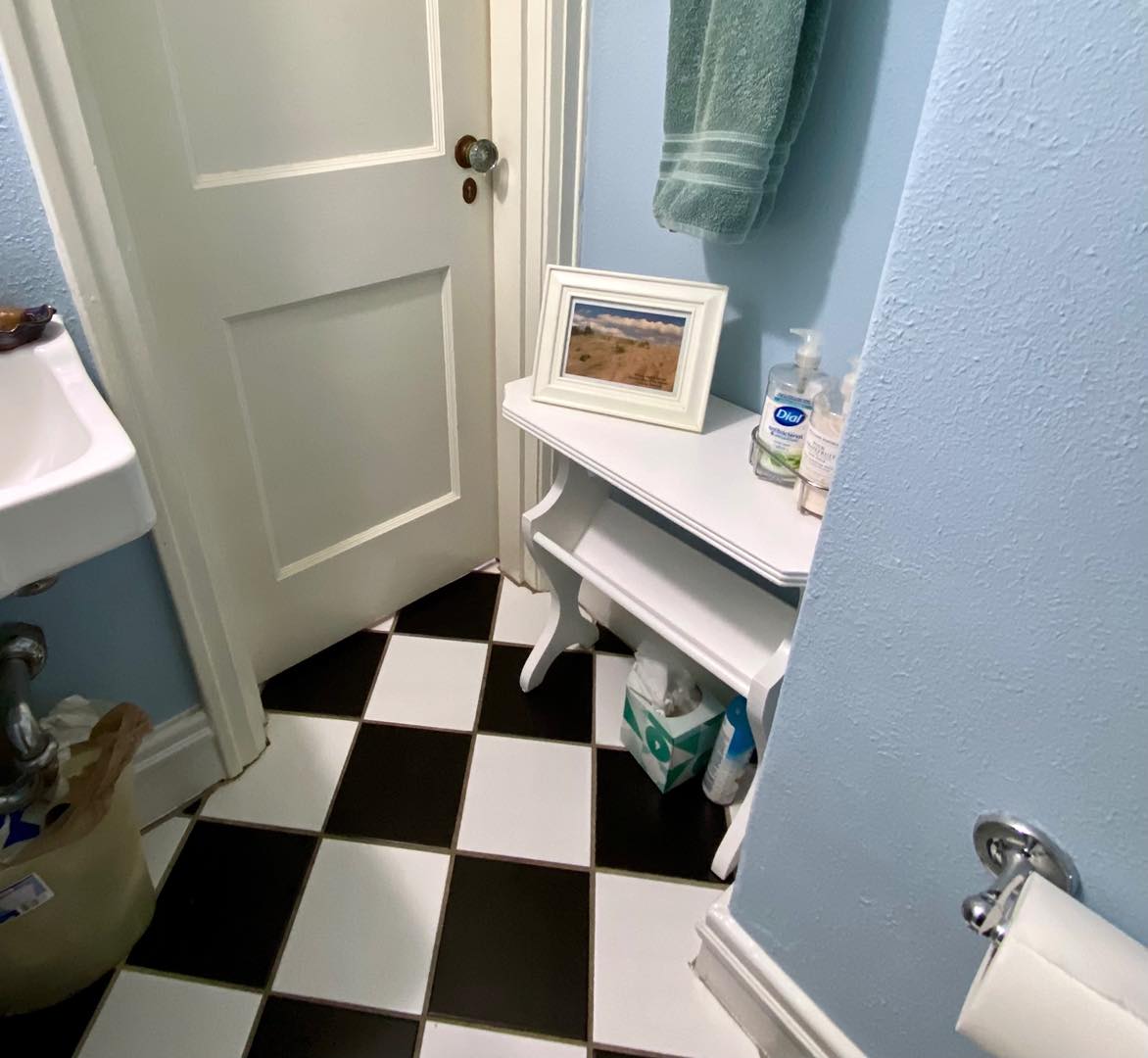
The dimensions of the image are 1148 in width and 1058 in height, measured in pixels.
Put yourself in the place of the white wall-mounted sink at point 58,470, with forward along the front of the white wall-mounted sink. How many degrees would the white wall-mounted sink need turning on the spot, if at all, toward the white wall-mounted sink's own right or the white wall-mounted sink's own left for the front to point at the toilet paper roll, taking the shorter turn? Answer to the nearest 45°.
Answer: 0° — it already faces it

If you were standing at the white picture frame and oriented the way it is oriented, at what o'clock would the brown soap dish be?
The brown soap dish is roughly at 2 o'clock from the white picture frame.

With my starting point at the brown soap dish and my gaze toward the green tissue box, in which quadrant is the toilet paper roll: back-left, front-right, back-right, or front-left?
front-right

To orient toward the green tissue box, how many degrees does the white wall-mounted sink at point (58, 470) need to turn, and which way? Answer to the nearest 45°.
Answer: approximately 45° to its left

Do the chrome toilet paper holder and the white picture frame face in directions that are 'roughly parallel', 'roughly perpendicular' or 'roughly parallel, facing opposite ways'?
roughly perpendicular

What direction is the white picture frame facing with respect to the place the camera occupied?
facing the viewer

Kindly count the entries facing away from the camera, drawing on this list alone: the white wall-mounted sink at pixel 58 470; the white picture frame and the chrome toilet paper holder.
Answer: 0

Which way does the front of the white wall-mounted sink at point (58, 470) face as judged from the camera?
facing the viewer and to the right of the viewer

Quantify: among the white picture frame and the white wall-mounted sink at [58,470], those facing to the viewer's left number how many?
0

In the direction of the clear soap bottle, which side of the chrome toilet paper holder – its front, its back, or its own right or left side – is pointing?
right

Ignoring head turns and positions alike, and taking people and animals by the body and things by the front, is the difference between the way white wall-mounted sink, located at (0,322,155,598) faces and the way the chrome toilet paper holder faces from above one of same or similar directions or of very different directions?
very different directions

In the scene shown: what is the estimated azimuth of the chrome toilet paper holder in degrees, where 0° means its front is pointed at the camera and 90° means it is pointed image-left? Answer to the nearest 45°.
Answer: approximately 45°

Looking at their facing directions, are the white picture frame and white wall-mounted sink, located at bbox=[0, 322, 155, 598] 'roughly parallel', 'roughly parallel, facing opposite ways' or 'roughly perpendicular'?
roughly perpendicular

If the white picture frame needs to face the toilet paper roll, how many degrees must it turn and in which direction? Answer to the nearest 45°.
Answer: approximately 45° to its left

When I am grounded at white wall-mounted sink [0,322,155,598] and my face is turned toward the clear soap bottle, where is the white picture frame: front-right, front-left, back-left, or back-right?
front-left

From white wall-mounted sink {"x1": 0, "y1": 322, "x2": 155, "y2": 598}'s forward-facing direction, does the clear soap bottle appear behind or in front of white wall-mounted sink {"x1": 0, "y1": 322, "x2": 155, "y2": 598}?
in front
